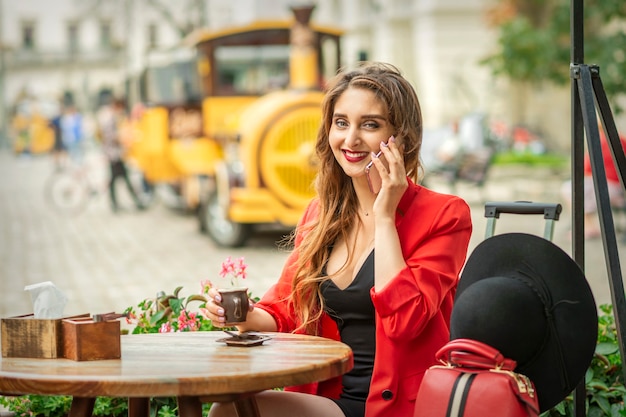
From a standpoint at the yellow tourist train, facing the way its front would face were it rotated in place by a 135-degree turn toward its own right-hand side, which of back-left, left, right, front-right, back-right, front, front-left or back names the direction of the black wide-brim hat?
left

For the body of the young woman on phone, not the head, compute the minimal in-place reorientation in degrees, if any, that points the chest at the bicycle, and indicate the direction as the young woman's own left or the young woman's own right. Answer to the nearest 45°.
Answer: approximately 135° to the young woman's own right

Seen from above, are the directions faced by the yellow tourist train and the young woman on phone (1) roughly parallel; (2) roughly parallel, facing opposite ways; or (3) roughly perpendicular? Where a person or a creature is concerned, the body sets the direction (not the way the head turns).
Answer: roughly perpendicular

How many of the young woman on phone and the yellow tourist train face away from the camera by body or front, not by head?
0

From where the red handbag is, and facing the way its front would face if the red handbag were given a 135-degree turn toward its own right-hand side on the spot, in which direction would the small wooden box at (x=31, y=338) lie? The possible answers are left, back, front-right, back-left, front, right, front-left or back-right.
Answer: left

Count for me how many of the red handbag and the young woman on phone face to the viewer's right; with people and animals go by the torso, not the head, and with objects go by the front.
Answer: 0

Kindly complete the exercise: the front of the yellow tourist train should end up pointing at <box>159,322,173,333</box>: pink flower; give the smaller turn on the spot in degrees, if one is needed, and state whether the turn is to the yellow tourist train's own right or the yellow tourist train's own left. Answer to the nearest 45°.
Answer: approximately 45° to the yellow tourist train's own right

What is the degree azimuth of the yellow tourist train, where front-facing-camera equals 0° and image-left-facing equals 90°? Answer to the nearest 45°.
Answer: approximately 315°

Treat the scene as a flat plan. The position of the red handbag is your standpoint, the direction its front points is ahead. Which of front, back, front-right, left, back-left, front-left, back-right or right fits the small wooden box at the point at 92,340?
front-right

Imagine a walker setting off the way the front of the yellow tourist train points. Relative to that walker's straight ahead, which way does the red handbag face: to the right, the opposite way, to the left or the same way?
to the right

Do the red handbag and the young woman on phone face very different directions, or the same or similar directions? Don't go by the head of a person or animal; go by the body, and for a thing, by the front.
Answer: same or similar directions

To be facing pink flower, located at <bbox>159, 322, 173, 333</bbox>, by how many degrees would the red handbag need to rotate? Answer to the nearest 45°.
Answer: approximately 90° to its right

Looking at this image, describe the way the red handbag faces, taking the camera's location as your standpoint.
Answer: facing the viewer and to the left of the viewer
